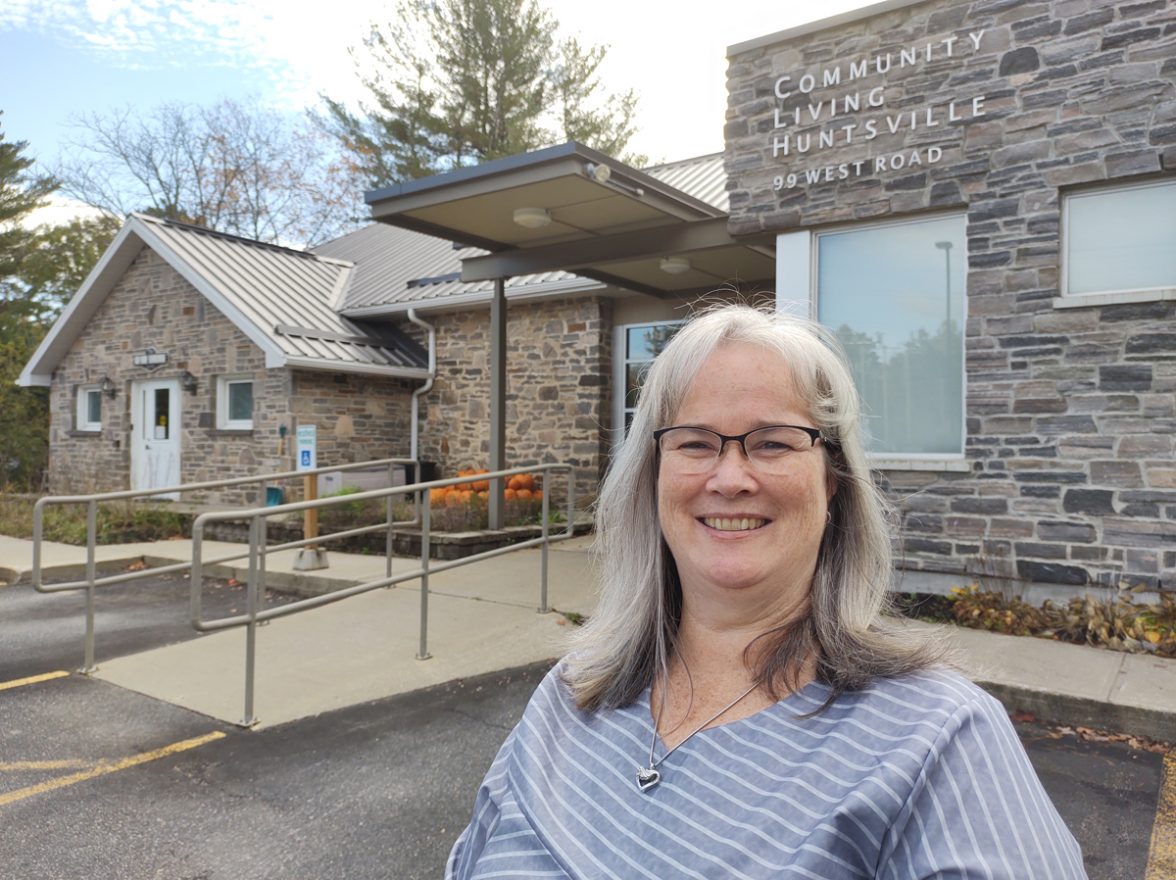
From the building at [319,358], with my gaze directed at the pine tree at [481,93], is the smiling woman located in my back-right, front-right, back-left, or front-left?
back-right

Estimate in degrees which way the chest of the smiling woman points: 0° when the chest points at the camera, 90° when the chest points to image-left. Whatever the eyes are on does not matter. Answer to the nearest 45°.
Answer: approximately 45°

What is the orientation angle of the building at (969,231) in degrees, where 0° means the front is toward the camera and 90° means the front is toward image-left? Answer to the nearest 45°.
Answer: approximately 45°

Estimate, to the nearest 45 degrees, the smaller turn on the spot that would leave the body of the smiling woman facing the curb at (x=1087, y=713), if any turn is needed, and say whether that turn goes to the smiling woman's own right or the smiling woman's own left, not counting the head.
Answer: approximately 180°

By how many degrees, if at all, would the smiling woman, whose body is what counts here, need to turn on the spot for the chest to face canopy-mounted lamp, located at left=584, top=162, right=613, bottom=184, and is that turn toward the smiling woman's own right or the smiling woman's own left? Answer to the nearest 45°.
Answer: approximately 135° to the smiling woman's own right

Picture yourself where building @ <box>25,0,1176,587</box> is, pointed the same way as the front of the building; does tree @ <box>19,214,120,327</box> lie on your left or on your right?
on your right
